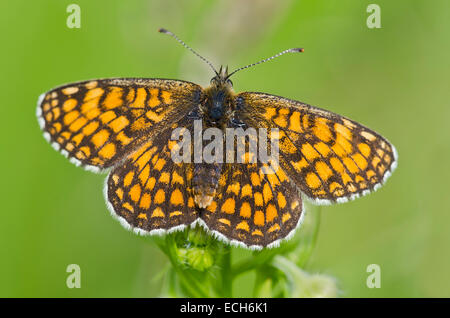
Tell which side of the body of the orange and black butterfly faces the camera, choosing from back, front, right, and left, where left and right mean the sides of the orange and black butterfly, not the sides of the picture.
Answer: back
